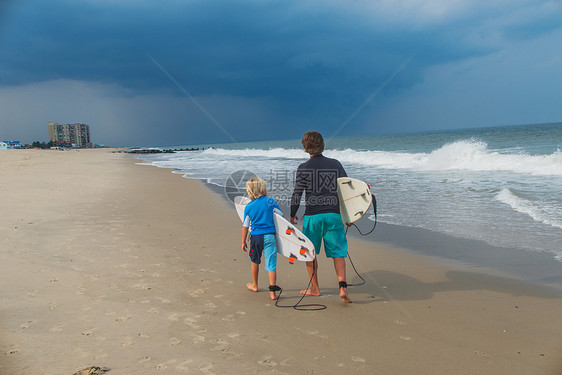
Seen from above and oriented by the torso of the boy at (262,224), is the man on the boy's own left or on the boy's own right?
on the boy's own right

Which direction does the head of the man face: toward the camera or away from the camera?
away from the camera

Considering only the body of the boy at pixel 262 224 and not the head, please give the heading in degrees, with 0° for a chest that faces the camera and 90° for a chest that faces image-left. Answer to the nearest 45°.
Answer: approximately 180°
